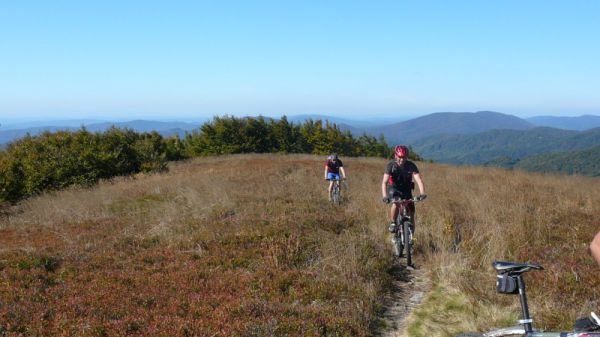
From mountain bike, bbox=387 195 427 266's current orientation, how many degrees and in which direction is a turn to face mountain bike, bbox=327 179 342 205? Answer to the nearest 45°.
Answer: approximately 180°

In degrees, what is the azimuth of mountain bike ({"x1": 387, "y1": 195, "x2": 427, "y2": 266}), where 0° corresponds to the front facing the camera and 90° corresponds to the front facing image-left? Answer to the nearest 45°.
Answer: approximately 0°

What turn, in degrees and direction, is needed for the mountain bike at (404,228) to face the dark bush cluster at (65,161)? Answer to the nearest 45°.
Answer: approximately 135° to its right

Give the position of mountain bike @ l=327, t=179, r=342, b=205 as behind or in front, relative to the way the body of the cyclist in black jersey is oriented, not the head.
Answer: behind

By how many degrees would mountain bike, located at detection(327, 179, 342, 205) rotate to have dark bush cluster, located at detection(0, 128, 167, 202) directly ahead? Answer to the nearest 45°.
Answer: approximately 135° to its right

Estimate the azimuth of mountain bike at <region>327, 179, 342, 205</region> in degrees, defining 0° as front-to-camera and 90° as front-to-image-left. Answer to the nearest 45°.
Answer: approximately 0°
